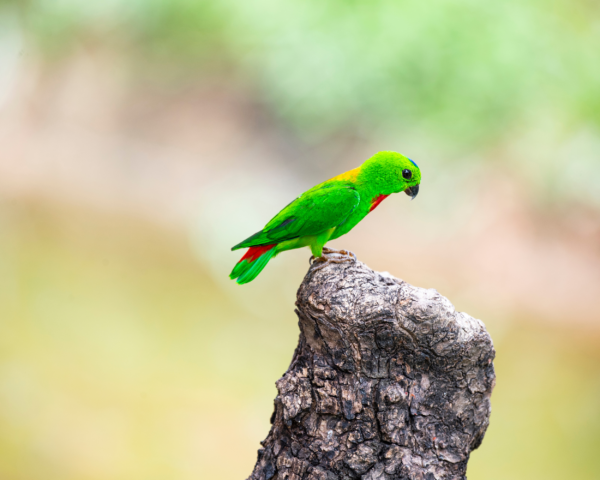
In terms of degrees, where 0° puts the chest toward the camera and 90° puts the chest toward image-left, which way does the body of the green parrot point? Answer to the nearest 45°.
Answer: approximately 270°
